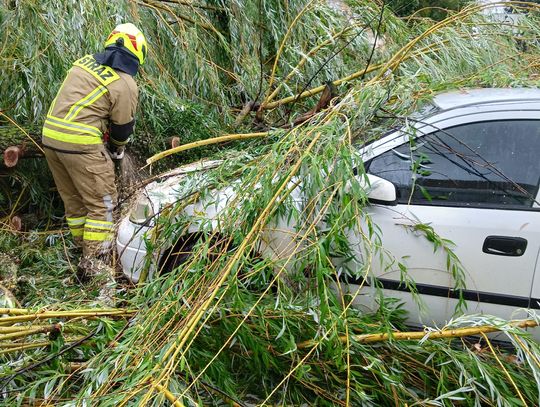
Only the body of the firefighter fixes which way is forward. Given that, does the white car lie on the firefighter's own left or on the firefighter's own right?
on the firefighter's own right

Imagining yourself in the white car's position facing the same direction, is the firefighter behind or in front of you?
in front

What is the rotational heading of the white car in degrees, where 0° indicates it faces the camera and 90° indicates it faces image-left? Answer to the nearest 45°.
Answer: approximately 90°

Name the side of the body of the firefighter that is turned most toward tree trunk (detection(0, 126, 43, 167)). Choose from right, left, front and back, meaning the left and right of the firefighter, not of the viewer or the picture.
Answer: left

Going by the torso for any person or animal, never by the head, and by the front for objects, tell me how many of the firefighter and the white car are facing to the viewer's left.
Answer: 1

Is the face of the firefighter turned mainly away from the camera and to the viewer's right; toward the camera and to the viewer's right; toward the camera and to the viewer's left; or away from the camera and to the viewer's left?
away from the camera and to the viewer's right

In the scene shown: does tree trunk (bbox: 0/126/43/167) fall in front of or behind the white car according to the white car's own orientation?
in front

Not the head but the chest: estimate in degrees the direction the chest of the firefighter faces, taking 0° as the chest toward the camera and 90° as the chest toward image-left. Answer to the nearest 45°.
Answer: approximately 225°
